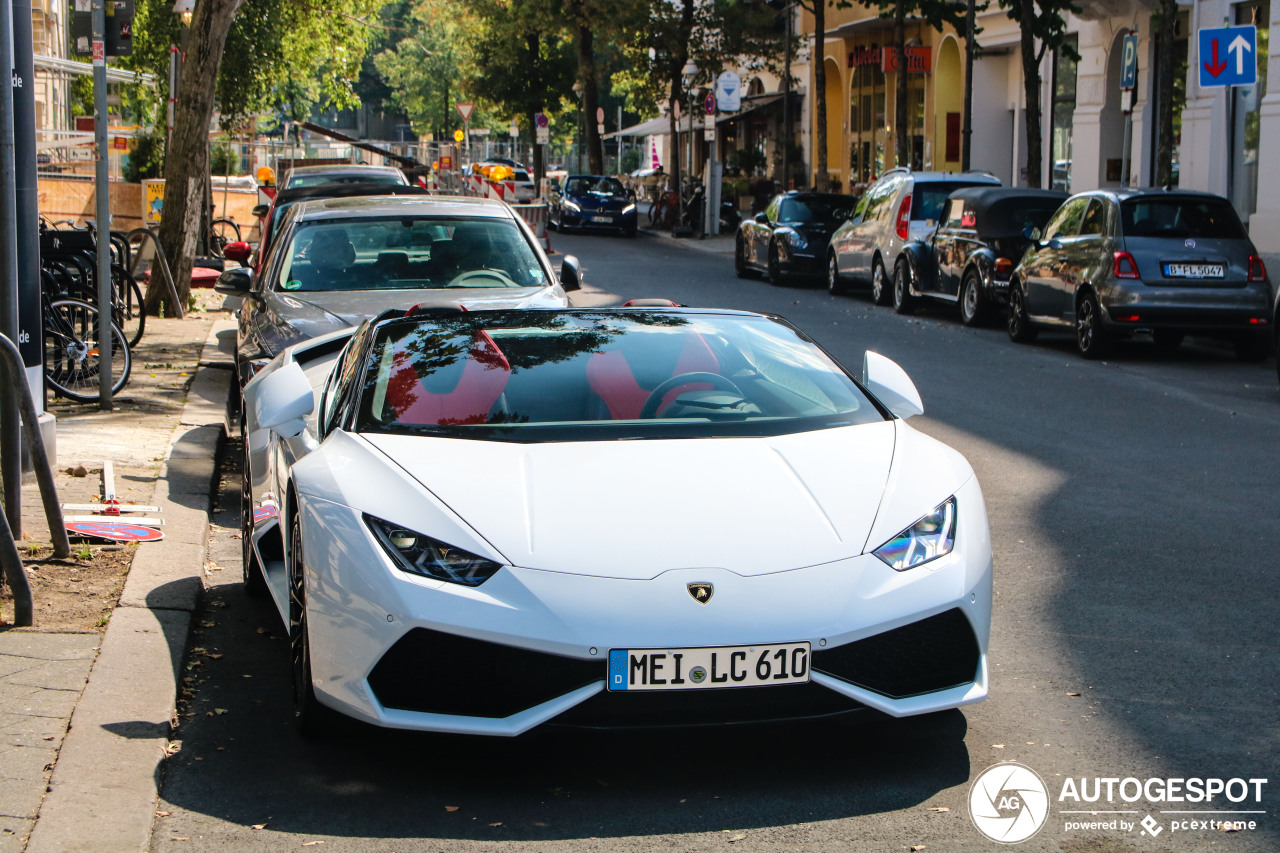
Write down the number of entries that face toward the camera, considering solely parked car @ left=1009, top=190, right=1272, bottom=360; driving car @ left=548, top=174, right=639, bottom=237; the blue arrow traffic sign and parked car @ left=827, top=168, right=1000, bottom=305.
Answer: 2

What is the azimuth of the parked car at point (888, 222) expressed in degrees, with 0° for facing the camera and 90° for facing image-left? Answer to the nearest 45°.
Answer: approximately 135°

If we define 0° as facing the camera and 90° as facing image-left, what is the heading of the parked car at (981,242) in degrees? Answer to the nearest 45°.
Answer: approximately 135°

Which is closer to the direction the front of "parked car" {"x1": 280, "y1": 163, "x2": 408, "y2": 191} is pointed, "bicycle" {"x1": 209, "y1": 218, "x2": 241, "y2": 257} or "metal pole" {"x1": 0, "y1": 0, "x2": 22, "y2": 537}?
the metal pole

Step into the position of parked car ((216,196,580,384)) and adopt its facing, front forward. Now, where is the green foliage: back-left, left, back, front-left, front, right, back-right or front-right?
back

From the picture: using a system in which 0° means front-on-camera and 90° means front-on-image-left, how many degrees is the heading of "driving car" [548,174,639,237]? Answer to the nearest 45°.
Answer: approximately 0°

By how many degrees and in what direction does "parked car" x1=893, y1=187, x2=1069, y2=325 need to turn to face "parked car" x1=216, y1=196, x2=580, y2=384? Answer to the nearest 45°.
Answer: approximately 135° to its left

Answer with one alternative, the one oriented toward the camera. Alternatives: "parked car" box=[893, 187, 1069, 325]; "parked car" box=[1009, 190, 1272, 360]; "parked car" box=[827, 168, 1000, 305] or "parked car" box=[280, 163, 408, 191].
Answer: "parked car" box=[280, 163, 408, 191]

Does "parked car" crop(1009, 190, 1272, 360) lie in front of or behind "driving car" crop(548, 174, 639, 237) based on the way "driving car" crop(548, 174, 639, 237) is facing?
in front

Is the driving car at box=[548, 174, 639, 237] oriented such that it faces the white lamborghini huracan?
yes

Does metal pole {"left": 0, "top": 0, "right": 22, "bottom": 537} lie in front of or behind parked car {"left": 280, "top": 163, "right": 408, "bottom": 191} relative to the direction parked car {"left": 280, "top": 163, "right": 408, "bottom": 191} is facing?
in front
